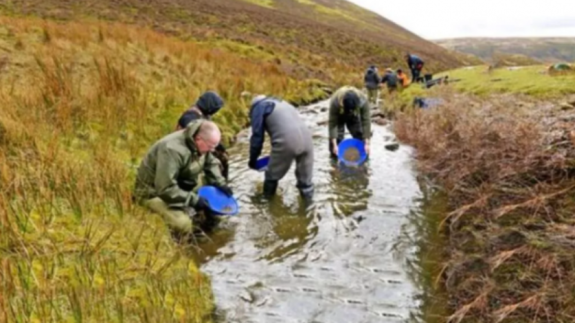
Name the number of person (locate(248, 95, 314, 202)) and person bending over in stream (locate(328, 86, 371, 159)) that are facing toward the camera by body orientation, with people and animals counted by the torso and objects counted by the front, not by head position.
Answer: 1

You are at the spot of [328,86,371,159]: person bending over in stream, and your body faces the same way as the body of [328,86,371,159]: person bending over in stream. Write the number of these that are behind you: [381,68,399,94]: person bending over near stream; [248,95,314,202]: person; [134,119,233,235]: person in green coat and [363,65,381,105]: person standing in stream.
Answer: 2

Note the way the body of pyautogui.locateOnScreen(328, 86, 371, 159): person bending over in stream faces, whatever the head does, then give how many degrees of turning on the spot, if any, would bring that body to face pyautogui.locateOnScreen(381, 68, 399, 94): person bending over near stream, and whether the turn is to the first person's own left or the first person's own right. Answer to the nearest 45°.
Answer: approximately 180°

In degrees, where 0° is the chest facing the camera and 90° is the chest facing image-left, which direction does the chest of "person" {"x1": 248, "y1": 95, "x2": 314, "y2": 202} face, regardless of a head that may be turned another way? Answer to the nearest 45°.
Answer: approximately 135°

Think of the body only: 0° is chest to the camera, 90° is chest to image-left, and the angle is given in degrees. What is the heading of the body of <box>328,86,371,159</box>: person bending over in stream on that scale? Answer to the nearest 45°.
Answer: approximately 0°

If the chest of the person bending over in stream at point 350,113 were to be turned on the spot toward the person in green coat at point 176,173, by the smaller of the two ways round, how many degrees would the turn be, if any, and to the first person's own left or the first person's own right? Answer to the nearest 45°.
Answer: approximately 45° to the first person's own right

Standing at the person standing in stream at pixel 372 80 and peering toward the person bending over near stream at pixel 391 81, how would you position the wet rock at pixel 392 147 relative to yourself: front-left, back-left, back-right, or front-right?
back-right

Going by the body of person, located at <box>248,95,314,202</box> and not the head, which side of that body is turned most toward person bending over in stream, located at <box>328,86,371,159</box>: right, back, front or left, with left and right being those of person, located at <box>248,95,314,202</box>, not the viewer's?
right

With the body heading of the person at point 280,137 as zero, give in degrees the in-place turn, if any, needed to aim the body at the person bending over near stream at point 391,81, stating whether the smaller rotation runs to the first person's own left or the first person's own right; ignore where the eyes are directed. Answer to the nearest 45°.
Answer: approximately 45° to the first person's own right

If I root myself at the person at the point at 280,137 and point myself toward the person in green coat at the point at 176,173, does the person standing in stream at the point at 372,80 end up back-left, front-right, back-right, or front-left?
back-right

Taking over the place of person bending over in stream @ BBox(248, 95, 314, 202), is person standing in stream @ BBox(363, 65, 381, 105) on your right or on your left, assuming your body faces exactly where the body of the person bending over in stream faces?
on your right
